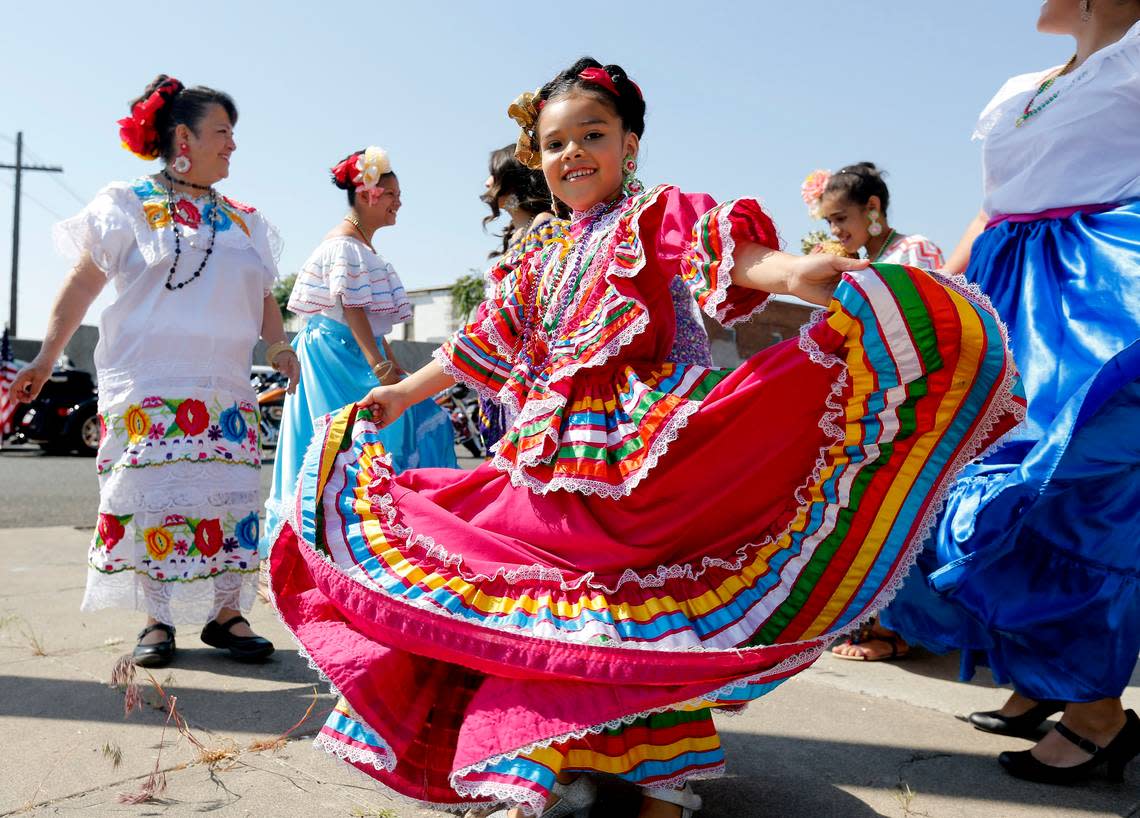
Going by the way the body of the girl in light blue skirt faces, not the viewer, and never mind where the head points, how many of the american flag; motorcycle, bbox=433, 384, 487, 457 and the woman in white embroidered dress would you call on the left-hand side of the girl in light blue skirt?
1

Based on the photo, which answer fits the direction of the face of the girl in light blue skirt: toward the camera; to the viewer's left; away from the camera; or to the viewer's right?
to the viewer's right

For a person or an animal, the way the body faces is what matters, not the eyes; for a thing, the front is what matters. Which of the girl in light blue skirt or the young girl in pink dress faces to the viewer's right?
the girl in light blue skirt

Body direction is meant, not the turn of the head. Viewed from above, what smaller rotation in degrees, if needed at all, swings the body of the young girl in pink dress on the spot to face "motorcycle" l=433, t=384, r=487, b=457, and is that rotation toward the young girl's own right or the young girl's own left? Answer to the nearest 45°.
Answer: approximately 135° to the young girl's own right

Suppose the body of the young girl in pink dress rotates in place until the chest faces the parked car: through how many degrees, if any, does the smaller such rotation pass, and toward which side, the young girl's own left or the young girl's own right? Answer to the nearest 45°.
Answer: approximately 90° to the young girl's own right

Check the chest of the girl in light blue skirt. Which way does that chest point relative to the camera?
to the viewer's right

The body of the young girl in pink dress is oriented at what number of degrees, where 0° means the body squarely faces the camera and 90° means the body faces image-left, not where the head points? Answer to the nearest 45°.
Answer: approximately 45°

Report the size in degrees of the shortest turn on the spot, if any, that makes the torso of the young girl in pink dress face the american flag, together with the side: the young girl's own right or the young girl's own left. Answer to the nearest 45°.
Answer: approximately 90° to the young girl's own right

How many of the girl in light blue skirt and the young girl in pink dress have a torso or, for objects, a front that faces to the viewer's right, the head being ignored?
1

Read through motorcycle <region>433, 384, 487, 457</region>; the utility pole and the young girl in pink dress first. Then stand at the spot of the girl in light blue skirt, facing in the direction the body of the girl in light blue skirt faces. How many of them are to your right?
1
